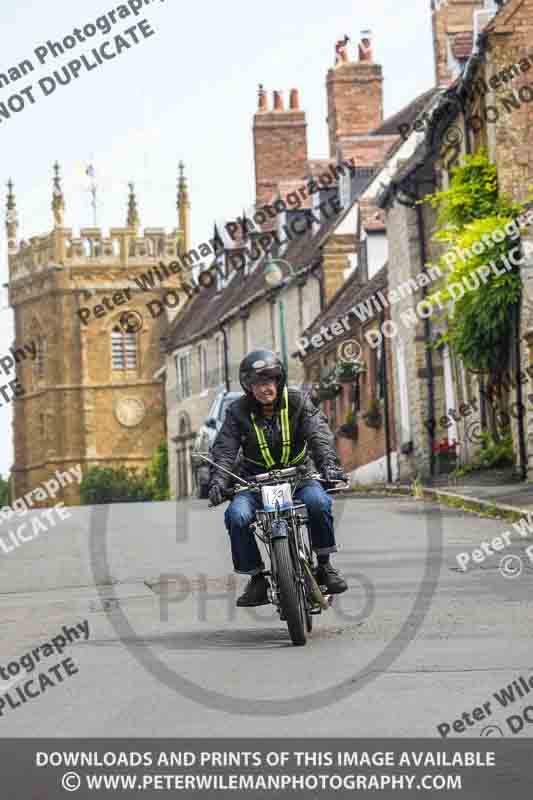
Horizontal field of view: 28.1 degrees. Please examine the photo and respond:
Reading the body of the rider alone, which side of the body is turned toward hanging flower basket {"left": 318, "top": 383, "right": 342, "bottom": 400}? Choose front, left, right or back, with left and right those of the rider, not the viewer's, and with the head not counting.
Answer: back

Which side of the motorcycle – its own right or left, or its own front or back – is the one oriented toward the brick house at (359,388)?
back

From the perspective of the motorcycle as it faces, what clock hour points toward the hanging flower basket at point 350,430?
The hanging flower basket is roughly at 6 o'clock from the motorcycle.

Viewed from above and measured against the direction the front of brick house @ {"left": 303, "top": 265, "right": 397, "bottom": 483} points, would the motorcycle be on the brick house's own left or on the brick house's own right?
on the brick house's own left

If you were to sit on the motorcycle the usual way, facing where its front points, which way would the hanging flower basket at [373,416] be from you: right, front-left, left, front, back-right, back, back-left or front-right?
back

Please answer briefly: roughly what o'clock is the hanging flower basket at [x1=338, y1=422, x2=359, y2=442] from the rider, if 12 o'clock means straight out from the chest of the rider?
The hanging flower basket is roughly at 6 o'clock from the rider.

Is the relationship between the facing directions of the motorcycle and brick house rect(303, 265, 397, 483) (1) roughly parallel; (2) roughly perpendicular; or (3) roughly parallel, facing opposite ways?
roughly perpendicular

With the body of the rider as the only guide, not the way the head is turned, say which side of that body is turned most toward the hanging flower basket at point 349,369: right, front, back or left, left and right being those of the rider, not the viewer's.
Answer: back

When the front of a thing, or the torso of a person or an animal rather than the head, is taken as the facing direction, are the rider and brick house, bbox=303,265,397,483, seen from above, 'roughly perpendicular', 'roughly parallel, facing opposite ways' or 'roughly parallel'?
roughly perpendicular

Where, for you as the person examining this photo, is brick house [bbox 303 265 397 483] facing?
facing to the left of the viewer

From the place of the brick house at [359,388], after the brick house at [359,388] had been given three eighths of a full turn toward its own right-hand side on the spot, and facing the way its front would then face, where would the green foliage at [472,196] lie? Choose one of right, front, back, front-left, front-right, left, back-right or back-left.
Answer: back-right

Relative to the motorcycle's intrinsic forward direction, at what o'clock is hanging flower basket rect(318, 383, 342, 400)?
The hanging flower basket is roughly at 6 o'clock from the motorcycle.
